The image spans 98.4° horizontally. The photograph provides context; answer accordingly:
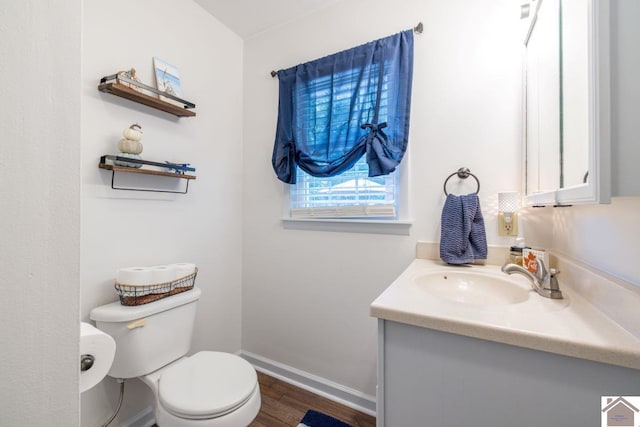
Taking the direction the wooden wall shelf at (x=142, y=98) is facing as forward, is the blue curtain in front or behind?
in front

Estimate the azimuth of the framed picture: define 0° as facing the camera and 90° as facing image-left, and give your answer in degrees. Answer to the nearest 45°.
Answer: approximately 315°

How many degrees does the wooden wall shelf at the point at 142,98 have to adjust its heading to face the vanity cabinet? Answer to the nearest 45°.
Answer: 0° — it already faces it

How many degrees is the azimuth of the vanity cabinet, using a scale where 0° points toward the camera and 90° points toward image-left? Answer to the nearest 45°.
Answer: approximately 90°

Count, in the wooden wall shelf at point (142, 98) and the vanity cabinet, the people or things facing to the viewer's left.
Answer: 1

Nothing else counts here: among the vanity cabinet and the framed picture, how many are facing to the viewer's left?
1

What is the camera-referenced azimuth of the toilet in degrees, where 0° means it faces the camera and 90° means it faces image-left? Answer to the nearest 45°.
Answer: approximately 315°

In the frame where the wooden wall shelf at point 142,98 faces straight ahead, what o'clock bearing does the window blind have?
The window blind is roughly at 11 o'clock from the wooden wall shelf.

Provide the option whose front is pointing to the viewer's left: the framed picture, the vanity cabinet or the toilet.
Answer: the vanity cabinet
